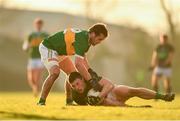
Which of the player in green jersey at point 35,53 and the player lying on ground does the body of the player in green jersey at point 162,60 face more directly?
the player lying on ground

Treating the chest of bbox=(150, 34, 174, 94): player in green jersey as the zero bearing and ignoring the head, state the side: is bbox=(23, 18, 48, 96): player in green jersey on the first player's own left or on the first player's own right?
on the first player's own right

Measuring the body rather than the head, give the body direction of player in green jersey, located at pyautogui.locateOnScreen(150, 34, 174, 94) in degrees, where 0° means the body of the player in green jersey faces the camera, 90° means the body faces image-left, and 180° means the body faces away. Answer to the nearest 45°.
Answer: approximately 0°

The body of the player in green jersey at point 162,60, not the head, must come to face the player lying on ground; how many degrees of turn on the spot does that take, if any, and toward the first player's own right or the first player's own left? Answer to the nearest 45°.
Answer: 0° — they already face them
